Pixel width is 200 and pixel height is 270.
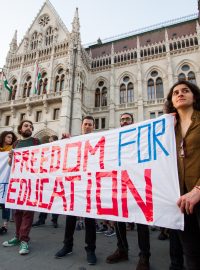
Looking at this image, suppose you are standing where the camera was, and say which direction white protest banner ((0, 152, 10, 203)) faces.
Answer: facing the viewer

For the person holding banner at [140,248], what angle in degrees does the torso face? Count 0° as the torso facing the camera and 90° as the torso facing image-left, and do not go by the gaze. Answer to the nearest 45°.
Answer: approximately 45°

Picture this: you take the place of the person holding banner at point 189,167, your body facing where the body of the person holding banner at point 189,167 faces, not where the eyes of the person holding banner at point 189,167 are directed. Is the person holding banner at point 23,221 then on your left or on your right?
on your right

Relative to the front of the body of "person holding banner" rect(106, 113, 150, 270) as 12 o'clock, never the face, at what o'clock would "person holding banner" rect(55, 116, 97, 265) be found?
"person holding banner" rect(55, 116, 97, 265) is roughly at 2 o'clock from "person holding banner" rect(106, 113, 150, 270).

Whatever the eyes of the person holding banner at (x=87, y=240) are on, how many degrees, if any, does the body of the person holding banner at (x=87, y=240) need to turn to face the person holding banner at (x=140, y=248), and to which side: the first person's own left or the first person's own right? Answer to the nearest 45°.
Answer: approximately 45° to the first person's own left

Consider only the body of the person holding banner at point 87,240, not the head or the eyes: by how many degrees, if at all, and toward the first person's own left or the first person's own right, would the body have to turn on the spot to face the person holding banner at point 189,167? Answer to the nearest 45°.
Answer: approximately 45° to the first person's own left

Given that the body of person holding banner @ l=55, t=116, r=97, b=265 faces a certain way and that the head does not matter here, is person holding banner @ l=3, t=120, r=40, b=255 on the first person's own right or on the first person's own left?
on the first person's own right

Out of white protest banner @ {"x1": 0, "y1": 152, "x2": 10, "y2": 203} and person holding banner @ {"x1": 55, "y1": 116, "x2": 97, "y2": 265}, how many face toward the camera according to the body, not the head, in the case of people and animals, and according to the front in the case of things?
2

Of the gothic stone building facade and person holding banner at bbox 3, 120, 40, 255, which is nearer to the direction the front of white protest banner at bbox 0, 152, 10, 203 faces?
the person holding banner

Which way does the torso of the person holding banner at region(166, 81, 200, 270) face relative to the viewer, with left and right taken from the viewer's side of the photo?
facing the viewer and to the left of the viewer

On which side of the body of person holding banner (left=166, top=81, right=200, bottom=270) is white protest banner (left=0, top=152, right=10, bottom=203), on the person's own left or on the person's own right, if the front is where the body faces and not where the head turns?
on the person's own right
